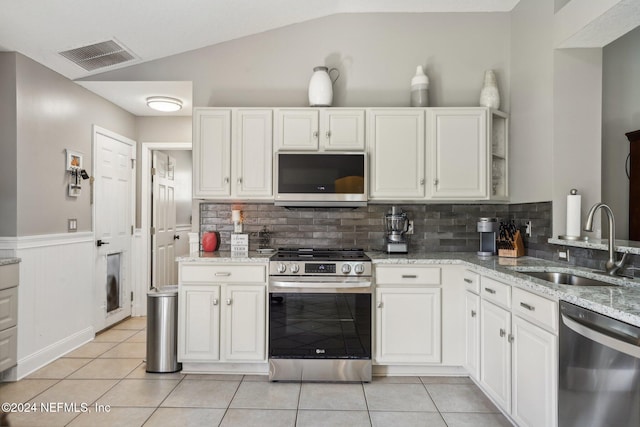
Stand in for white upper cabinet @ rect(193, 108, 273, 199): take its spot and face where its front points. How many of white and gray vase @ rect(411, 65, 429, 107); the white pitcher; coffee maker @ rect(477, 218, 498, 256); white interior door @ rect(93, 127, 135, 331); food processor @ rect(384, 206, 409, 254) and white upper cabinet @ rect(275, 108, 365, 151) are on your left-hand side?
5

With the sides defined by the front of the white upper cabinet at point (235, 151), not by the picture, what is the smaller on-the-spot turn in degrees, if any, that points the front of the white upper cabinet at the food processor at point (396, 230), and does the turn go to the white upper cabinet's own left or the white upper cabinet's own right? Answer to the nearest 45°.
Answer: approximately 90° to the white upper cabinet's own left

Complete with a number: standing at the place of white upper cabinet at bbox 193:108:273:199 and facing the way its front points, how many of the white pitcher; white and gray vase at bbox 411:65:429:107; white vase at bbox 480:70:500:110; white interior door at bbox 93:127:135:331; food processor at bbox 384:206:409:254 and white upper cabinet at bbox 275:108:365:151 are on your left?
5

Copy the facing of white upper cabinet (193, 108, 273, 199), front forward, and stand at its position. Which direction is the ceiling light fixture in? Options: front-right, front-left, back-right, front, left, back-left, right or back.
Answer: back-right
